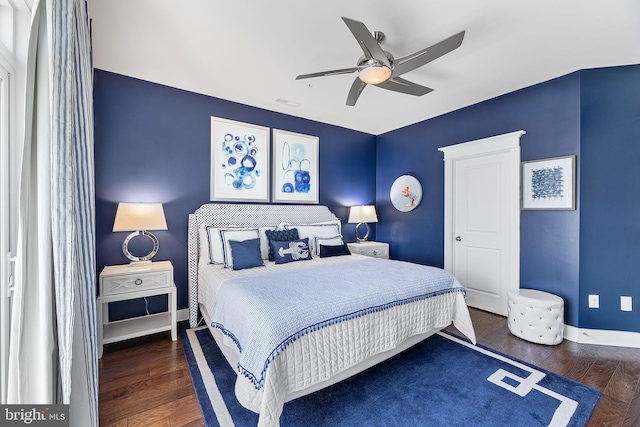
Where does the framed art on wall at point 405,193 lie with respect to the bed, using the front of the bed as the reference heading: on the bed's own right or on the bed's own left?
on the bed's own left

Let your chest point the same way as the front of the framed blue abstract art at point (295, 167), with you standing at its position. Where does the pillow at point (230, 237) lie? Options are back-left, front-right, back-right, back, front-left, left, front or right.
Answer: right

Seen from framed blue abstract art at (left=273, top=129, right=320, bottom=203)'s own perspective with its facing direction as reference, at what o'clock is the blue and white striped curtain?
The blue and white striped curtain is roughly at 2 o'clock from the framed blue abstract art.

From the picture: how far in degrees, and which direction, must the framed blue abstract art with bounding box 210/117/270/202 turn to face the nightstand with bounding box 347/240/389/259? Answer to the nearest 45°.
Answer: approximately 45° to its left

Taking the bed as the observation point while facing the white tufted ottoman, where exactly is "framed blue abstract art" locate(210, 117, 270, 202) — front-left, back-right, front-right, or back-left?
back-left

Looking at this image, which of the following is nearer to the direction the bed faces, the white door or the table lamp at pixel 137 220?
the white door

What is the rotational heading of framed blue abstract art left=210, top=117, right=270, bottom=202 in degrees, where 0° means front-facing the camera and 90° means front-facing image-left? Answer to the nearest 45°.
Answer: approximately 315°

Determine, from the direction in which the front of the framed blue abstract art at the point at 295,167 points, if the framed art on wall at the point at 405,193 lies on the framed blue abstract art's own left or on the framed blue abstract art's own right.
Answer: on the framed blue abstract art's own left

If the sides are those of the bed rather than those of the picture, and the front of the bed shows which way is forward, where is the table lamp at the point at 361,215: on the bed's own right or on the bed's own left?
on the bed's own left

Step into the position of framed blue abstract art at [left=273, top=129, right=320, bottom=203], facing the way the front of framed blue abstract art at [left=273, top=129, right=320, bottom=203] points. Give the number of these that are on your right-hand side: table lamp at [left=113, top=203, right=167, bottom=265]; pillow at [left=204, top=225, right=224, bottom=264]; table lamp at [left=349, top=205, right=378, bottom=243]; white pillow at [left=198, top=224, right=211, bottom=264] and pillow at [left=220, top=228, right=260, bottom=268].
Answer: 4

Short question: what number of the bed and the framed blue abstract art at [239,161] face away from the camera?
0

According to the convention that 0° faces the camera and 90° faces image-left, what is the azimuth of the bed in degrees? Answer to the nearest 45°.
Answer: approximately 315°
